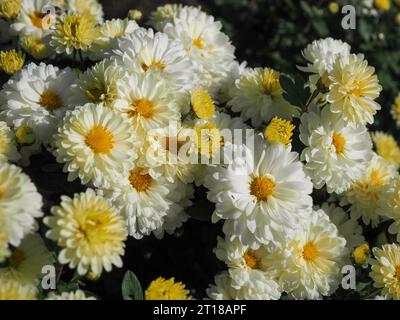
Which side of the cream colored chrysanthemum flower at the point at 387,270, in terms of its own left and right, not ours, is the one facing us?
front

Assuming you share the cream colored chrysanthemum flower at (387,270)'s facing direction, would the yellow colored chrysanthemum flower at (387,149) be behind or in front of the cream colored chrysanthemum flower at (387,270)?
behind

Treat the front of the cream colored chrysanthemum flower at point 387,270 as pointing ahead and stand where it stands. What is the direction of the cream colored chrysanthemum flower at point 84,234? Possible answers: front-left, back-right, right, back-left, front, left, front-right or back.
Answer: front-right

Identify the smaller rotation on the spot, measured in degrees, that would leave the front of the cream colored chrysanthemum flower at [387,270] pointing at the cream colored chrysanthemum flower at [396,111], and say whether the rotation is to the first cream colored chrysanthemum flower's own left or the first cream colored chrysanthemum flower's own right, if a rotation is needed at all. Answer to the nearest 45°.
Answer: approximately 180°

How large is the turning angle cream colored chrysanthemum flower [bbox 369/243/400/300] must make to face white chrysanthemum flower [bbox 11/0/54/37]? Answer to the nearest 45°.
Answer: approximately 90° to its right

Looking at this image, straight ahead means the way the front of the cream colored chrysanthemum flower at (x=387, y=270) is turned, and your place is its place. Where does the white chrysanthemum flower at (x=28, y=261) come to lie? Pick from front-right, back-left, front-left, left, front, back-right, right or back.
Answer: front-right

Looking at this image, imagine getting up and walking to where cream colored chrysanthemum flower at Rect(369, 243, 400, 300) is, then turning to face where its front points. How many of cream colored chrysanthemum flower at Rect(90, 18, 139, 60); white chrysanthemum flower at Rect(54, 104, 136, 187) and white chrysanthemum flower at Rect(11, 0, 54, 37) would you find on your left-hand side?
0
